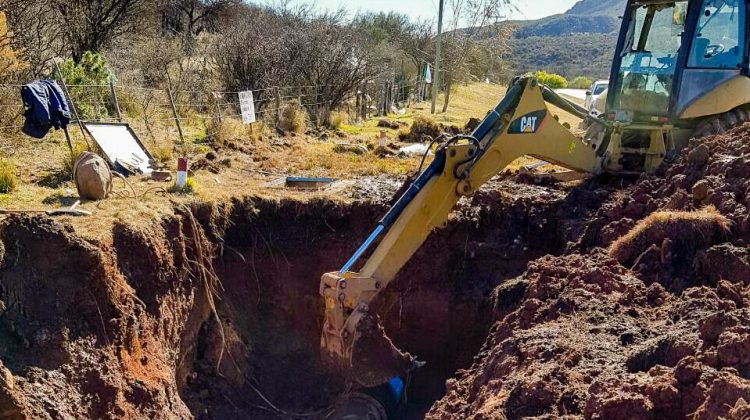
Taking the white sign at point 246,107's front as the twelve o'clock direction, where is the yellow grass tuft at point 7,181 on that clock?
The yellow grass tuft is roughly at 1 o'clock from the white sign.

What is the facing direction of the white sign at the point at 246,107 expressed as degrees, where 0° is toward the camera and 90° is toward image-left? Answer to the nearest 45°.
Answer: approximately 0°

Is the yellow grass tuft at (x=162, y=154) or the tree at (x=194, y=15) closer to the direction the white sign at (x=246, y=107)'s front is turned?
the yellow grass tuft

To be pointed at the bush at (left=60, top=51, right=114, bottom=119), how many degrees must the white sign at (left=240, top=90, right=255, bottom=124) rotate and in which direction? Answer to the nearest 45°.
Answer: approximately 90° to its right

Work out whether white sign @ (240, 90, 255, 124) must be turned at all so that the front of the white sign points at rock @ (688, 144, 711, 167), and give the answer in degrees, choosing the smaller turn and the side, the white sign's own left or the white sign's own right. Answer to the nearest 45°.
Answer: approximately 45° to the white sign's own left

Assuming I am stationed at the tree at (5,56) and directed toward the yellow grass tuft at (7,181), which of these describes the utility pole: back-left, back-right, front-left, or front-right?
back-left

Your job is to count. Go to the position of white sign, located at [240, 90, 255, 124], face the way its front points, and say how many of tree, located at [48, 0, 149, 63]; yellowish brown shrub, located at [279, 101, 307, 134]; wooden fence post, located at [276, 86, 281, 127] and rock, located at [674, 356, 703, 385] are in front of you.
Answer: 1

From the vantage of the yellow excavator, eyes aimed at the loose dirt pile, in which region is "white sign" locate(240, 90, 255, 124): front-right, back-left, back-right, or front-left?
back-right

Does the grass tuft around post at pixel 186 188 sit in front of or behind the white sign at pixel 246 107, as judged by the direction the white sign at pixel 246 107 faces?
in front

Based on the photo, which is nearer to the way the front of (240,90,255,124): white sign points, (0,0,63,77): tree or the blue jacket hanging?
the blue jacket hanging

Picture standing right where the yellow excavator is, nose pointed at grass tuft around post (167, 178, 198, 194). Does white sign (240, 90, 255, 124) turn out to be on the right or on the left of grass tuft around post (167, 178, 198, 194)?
right

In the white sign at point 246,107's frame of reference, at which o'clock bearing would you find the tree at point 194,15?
The tree is roughly at 6 o'clock from the white sign.

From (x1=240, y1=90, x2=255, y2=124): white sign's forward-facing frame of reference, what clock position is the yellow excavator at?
The yellow excavator is roughly at 11 o'clock from the white sign.

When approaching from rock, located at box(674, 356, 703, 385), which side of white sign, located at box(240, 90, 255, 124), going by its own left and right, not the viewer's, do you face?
front

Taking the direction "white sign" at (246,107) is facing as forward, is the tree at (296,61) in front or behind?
behind

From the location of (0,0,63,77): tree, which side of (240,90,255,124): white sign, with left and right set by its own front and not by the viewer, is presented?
right
